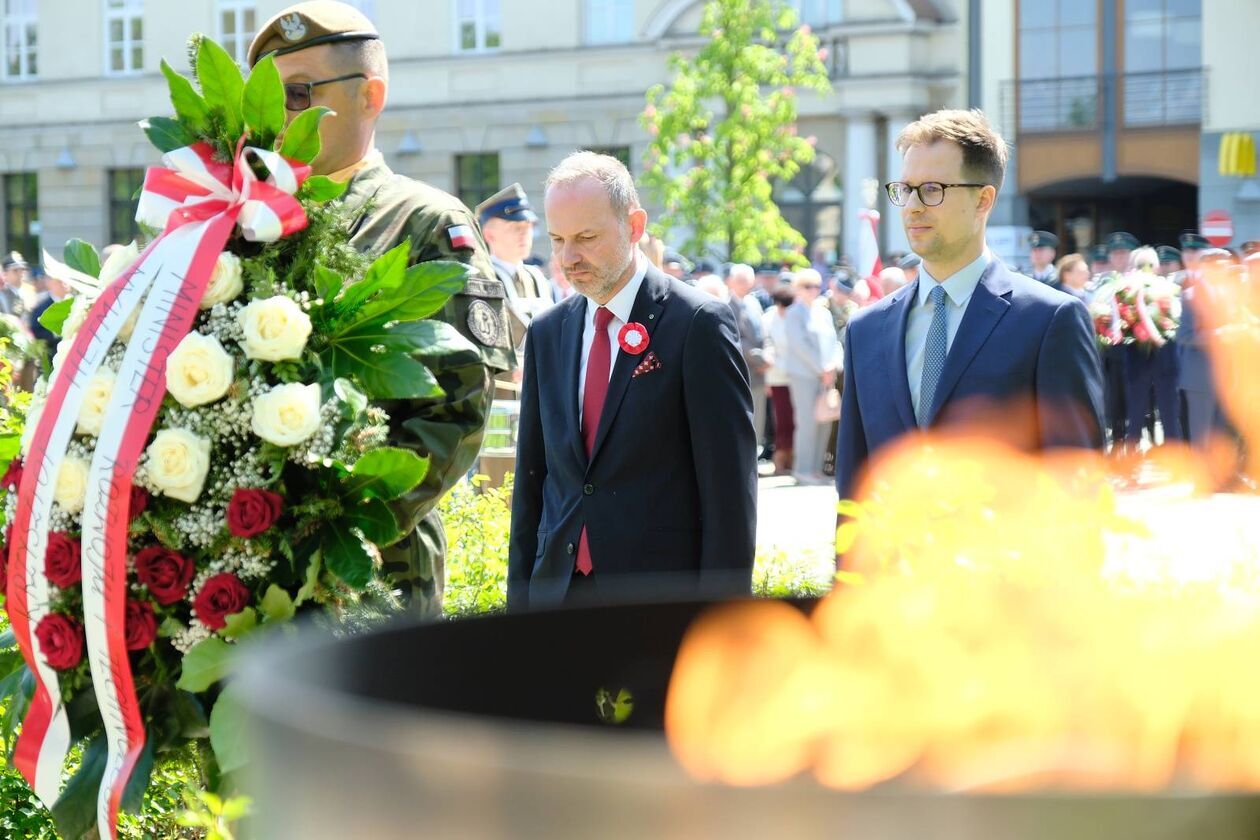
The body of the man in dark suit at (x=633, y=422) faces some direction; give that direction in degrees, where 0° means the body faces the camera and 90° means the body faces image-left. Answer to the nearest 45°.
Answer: approximately 45°

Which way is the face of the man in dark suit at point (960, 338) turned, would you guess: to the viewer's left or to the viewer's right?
to the viewer's left

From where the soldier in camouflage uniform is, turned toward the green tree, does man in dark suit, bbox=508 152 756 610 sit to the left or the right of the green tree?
right

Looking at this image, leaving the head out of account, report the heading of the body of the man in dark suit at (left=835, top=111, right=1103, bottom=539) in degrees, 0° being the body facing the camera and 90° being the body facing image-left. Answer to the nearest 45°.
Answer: approximately 45°

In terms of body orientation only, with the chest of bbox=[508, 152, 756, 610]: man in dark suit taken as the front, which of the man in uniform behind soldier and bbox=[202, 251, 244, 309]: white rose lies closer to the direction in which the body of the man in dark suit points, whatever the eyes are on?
the white rose

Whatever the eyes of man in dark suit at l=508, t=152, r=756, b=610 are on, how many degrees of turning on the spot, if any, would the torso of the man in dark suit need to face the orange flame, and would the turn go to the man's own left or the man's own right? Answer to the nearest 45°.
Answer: approximately 45° to the man's own left

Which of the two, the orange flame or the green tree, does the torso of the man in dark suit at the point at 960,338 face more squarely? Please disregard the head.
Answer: the orange flame
